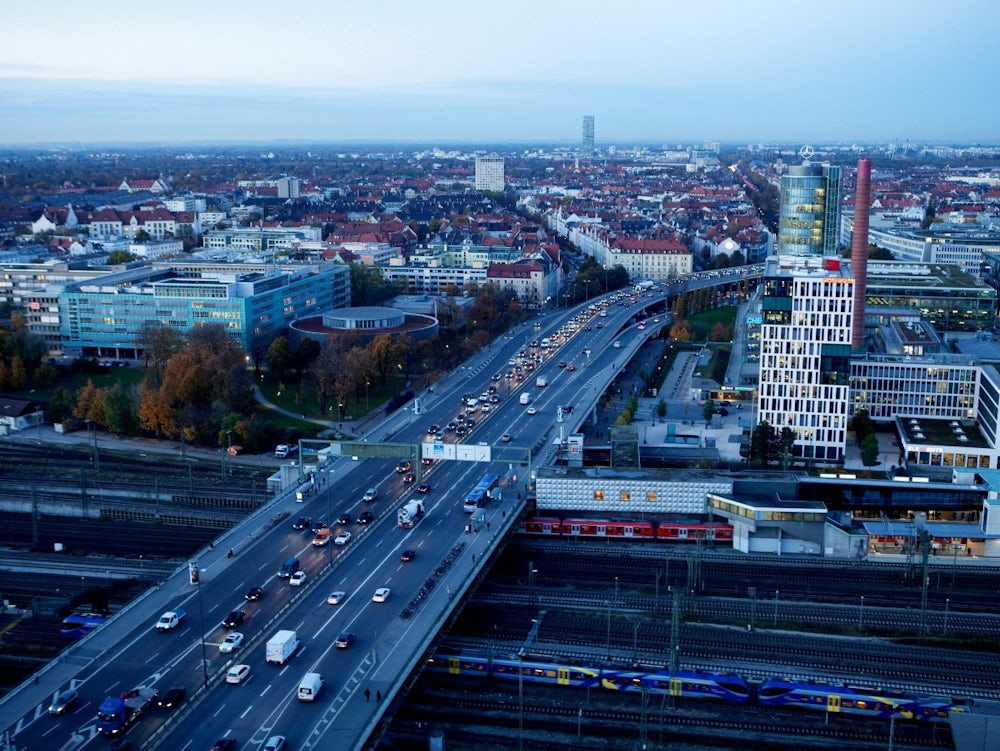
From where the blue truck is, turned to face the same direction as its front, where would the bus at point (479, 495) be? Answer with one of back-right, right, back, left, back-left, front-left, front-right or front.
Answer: back

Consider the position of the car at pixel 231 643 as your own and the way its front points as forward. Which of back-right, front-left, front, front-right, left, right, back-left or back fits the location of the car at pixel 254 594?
back-right

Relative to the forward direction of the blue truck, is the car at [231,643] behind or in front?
behind

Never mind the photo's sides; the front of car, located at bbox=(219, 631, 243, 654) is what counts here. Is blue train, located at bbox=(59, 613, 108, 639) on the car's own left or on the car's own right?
on the car's own right

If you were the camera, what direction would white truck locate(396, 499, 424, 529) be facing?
facing away from the viewer and to the right of the viewer

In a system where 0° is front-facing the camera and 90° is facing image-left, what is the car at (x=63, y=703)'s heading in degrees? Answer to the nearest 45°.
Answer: approximately 45°
